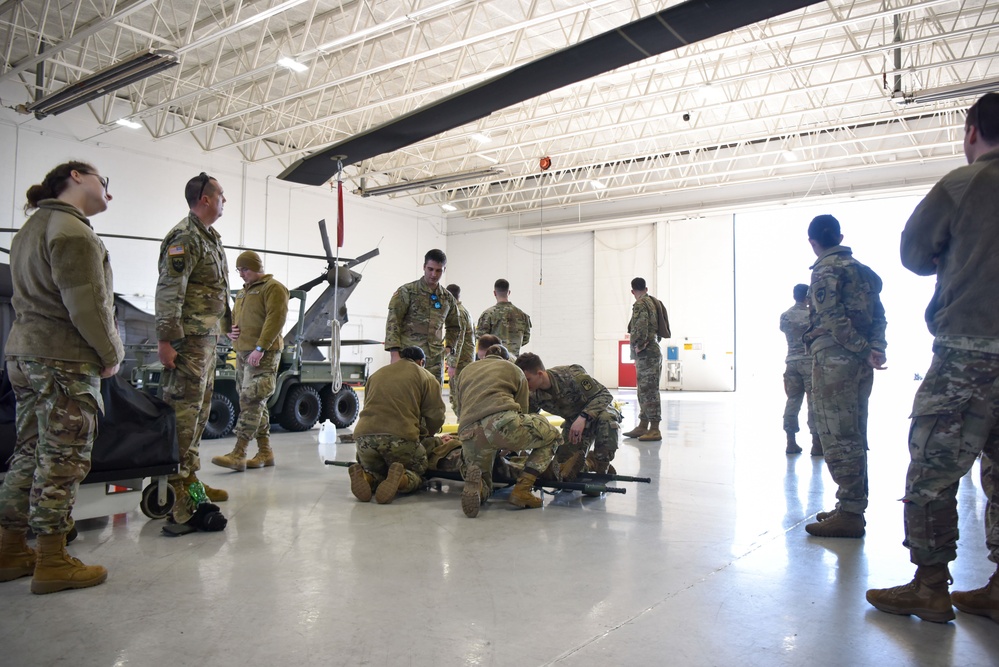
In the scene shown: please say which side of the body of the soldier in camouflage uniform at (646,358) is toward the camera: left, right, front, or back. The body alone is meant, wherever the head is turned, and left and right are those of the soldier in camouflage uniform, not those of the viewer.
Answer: left

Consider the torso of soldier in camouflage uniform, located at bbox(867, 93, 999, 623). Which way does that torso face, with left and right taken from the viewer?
facing away from the viewer and to the left of the viewer

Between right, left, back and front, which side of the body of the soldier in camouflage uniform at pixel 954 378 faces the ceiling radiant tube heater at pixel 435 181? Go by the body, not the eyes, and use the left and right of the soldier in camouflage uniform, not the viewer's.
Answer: front

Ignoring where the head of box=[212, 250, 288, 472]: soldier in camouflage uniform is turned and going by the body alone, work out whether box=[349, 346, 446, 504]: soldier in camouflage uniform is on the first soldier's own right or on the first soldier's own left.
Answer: on the first soldier's own left

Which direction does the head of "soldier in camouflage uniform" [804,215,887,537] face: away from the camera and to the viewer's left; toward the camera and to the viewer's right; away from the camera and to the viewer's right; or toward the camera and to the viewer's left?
away from the camera and to the viewer's left

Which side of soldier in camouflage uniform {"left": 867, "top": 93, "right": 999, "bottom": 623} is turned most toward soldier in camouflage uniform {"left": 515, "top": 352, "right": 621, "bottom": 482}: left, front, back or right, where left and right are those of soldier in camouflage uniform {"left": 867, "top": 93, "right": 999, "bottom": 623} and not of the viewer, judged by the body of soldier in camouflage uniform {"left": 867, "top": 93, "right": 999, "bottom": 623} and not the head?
front

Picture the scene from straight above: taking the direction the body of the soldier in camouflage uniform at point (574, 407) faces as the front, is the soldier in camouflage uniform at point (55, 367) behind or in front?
in front

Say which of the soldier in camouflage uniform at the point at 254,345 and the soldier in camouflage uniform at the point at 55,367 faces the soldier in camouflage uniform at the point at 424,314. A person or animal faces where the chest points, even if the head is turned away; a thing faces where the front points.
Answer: the soldier in camouflage uniform at the point at 55,367

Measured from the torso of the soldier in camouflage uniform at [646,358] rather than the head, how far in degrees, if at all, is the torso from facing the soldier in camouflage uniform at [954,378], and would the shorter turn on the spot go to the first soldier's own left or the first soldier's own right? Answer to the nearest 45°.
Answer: approximately 90° to the first soldier's own left

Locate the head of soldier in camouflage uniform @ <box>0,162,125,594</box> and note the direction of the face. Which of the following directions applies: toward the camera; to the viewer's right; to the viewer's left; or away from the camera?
to the viewer's right

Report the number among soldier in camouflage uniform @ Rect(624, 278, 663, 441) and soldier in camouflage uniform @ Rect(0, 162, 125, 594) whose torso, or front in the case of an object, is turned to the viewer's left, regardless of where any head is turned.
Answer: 1

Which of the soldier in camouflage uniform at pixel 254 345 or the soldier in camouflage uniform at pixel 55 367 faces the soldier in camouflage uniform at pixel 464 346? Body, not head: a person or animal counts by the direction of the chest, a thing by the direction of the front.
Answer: the soldier in camouflage uniform at pixel 55 367

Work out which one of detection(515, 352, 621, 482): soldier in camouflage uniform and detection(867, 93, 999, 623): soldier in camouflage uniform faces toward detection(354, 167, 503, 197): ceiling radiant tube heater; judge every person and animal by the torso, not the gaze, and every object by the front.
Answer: detection(867, 93, 999, 623): soldier in camouflage uniform

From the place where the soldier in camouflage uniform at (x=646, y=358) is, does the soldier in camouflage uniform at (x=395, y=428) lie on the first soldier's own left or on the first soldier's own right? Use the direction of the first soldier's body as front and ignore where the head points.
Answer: on the first soldier's own left
